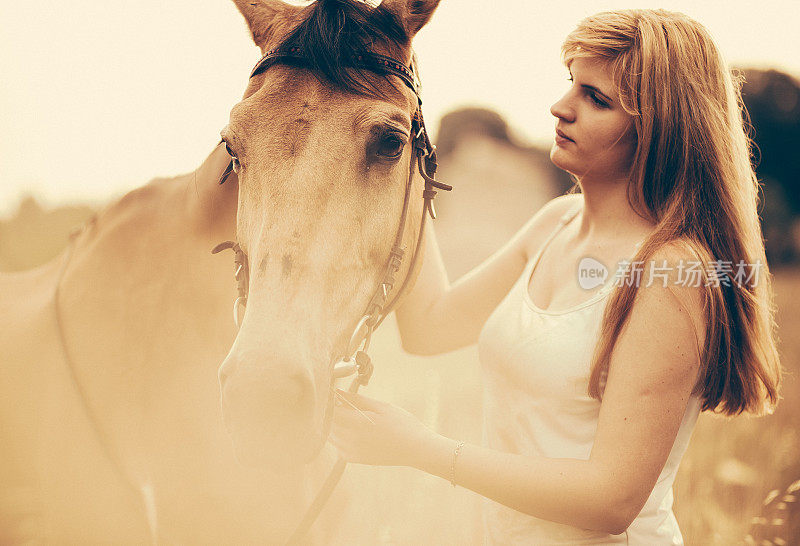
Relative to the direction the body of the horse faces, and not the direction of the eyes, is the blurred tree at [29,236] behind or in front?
behind

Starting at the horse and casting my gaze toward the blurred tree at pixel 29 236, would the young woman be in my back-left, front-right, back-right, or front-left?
back-right

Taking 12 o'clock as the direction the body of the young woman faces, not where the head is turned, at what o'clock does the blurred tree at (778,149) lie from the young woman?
The blurred tree is roughly at 5 o'clock from the young woman.

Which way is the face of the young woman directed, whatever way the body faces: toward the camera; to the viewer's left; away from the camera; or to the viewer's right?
to the viewer's left

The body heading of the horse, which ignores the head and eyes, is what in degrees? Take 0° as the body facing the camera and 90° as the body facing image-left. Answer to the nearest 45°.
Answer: approximately 315°

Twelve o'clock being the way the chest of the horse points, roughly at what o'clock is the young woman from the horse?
The young woman is roughly at 11 o'clock from the horse.

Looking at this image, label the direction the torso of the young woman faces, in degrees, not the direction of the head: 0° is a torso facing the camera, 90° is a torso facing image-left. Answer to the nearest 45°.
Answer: approximately 45°
